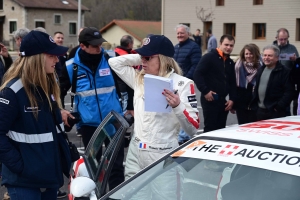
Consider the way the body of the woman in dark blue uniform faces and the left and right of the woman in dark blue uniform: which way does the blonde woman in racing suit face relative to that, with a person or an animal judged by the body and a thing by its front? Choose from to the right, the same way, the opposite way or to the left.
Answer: to the right

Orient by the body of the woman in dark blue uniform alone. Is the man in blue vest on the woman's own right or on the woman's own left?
on the woman's own left

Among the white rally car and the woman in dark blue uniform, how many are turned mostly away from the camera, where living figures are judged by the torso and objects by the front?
0

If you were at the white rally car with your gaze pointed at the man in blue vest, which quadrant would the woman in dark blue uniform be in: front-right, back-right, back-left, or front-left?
front-left

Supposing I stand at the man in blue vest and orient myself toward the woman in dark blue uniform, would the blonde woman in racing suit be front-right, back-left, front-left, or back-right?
front-left

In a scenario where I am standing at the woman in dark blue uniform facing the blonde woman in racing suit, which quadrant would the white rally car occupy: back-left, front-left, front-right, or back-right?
front-right

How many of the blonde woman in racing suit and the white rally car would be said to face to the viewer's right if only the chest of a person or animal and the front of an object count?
0

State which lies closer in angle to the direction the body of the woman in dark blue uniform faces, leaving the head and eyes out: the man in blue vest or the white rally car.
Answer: the white rally car

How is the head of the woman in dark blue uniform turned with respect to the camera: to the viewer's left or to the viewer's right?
to the viewer's right

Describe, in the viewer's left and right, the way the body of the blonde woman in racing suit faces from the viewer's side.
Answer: facing the viewer and to the left of the viewer

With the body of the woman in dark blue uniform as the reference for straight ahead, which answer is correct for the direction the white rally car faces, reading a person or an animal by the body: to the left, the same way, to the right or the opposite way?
to the right
